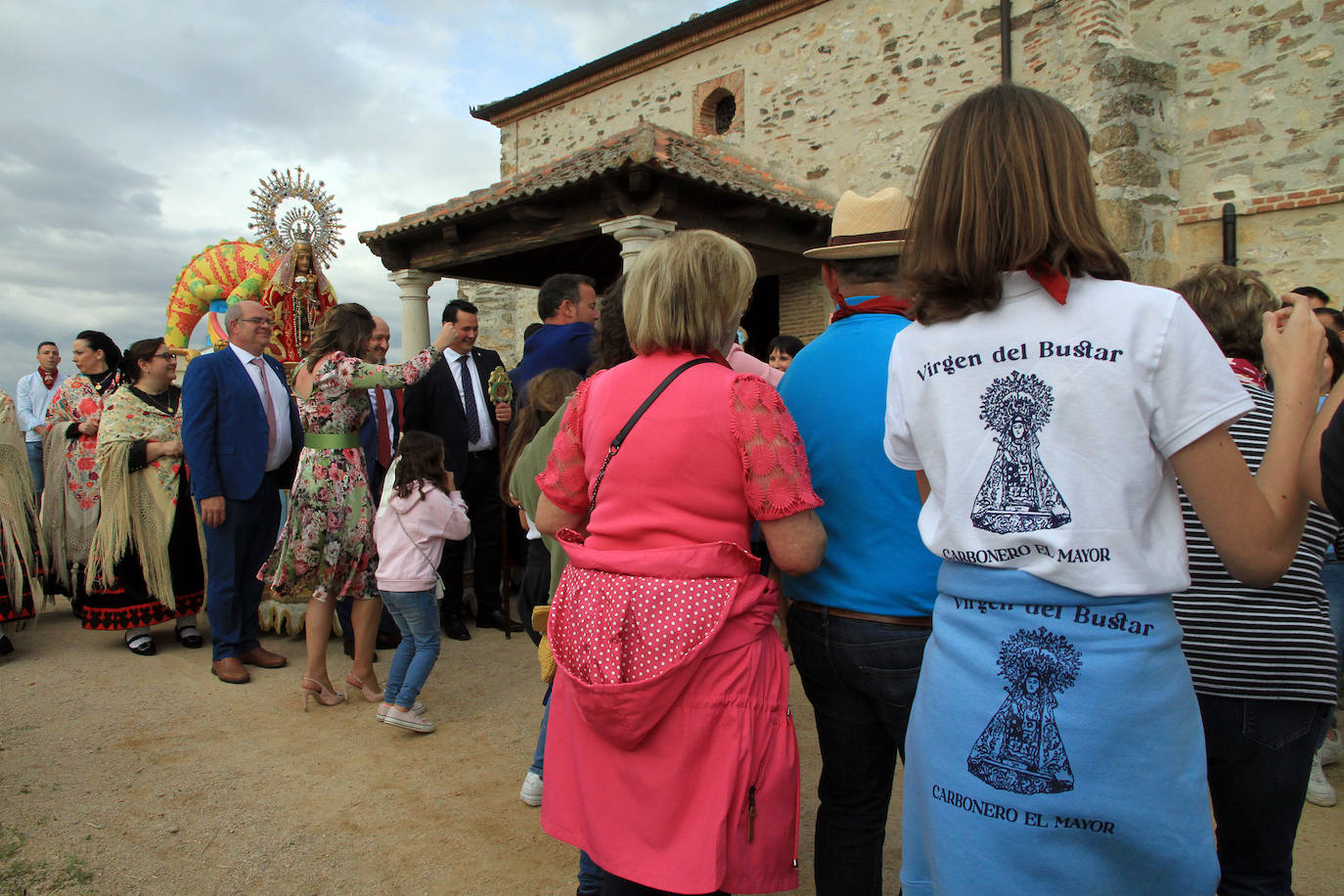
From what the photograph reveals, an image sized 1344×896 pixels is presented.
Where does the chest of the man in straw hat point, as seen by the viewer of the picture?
away from the camera

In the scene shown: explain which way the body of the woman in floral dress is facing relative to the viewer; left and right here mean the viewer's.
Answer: facing to the right of the viewer

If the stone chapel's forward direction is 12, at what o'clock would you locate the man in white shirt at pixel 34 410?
The man in white shirt is roughly at 1 o'clock from the stone chapel.

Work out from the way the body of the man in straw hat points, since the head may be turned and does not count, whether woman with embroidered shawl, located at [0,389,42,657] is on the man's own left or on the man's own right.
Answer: on the man's own left

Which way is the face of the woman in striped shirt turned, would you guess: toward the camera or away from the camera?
away from the camera

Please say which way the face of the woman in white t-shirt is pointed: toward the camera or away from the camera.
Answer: away from the camera
